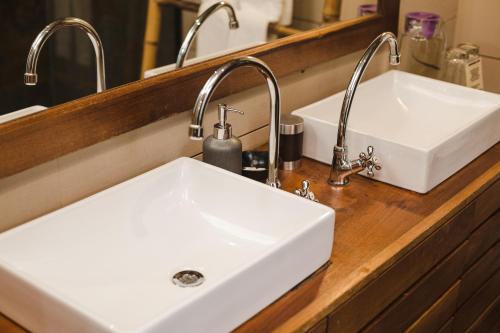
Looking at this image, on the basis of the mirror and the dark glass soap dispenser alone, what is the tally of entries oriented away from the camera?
0

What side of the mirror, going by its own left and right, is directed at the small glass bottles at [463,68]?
left

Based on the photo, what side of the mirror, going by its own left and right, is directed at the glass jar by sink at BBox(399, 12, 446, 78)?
left

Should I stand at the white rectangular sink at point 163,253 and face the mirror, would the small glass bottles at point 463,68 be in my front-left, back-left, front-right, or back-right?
front-right

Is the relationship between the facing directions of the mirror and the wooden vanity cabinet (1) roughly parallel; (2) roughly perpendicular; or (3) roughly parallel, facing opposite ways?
roughly parallel

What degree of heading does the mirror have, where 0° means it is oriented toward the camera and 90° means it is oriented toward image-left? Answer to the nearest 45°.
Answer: approximately 315°

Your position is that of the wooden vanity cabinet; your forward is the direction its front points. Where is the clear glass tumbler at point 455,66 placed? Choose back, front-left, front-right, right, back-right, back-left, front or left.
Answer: back-left
